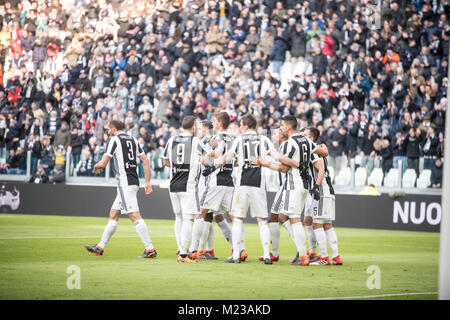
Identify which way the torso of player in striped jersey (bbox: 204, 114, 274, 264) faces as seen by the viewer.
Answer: away from the camera

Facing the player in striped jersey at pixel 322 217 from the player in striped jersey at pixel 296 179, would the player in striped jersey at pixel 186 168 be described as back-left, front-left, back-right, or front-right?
back-left

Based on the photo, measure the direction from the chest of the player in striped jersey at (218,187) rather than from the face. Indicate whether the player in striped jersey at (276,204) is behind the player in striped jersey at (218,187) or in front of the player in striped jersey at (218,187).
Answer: behind

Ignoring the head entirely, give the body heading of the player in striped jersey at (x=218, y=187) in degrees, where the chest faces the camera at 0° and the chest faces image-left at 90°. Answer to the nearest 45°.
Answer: approximately 135°

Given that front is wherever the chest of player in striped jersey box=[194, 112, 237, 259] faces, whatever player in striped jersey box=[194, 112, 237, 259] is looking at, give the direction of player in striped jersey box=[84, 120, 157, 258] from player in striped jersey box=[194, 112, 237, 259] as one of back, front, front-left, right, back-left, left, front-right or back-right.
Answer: front-left

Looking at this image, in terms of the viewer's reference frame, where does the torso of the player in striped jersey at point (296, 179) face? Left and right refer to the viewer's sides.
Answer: facing away from the viewer and to the left of the viewer

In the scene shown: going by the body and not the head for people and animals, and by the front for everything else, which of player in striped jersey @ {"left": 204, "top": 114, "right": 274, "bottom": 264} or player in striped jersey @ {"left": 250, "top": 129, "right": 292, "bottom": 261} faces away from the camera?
player in striped jersey @ {"left": 204, "top": 114, "right": 274, "bottom": 264}
